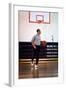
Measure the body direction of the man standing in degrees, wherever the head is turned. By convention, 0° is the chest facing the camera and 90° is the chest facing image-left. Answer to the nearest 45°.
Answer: approximately 315°
